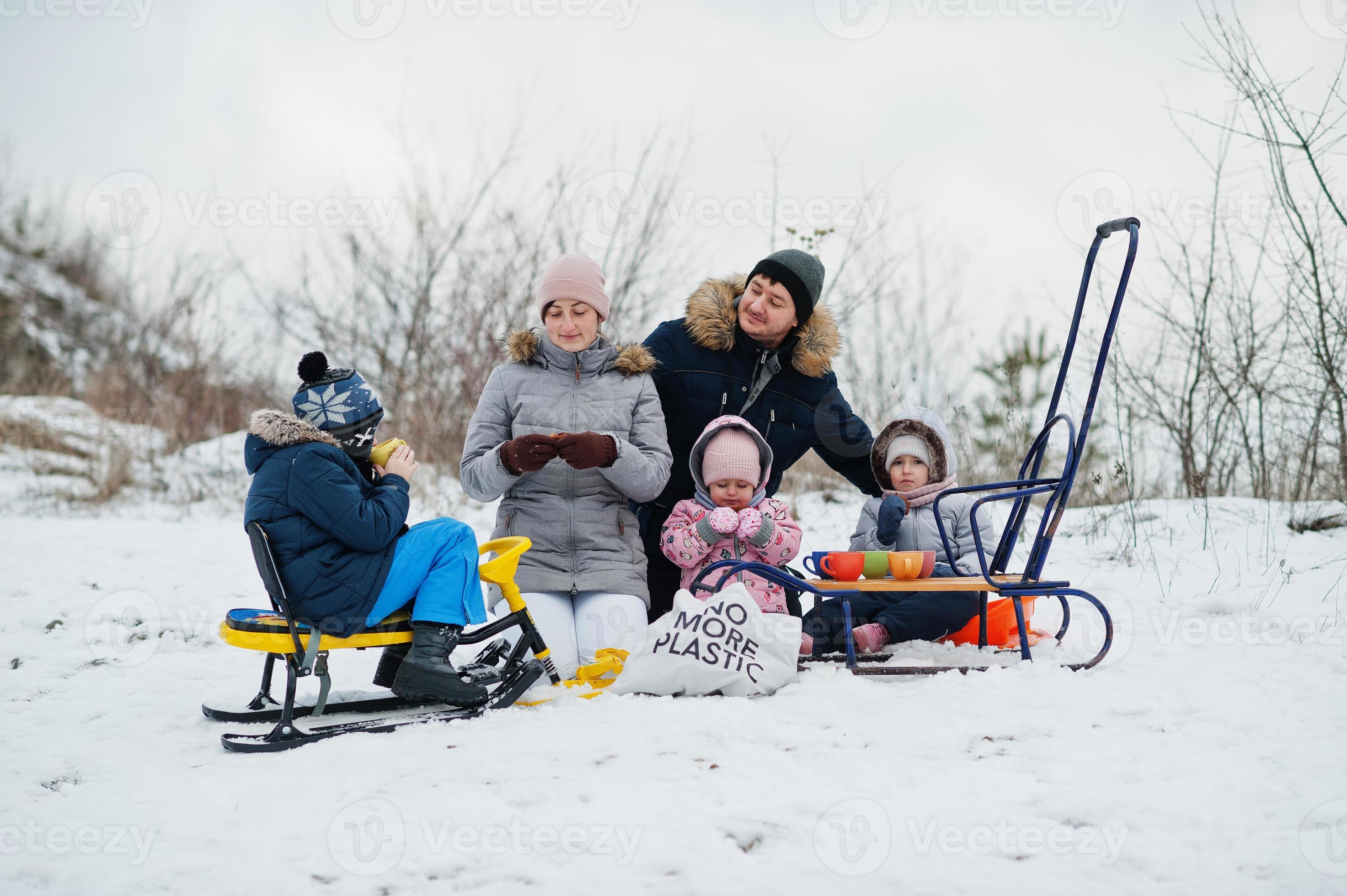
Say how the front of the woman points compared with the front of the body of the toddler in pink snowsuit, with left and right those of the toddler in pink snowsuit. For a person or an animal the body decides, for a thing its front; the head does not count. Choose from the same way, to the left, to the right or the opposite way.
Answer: the same way

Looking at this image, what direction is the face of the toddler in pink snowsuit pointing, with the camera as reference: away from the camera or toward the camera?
toward the camera

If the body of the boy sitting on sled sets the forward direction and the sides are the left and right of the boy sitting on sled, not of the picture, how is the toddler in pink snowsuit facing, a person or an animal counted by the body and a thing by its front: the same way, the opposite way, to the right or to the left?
to the right

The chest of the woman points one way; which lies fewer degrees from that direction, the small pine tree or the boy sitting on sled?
the boy sitting on sled

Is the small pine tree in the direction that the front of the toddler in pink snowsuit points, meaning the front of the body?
no

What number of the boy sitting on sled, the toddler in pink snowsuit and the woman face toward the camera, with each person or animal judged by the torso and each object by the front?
2

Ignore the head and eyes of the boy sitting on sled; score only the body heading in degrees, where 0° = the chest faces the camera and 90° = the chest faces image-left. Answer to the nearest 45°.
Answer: approximately 270°

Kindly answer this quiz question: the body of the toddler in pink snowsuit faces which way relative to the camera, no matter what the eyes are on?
toward the camera

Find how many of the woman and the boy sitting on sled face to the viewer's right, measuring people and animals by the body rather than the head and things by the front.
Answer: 1

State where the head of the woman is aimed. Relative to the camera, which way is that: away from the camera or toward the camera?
toward the camera

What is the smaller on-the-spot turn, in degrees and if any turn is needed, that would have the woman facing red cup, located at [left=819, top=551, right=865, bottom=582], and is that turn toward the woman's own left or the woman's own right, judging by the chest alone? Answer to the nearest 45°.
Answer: approximately 90° to the woman's own left

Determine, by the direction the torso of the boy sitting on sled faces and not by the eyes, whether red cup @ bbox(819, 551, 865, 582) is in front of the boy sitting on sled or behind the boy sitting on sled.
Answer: in front

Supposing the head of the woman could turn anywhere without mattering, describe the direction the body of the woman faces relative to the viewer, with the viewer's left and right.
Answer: facing the viewer

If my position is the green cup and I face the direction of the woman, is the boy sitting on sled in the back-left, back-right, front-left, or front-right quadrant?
front-left

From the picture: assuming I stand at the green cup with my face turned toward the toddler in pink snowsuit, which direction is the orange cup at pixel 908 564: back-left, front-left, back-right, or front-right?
back-right

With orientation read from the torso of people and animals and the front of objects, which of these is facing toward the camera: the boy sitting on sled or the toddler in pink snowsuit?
the toddler in pink snowsuit

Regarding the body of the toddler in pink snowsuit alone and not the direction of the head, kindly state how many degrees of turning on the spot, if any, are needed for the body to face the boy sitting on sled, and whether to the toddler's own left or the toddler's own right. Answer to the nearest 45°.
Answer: approximately 45° to the toddler's own right

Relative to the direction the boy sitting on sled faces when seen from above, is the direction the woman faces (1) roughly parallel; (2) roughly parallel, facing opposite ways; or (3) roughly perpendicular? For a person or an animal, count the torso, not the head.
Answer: roughly perpendicular

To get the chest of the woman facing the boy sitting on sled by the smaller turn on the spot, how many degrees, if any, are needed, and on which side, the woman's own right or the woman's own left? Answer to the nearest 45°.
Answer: approximately 45° to the woman's own right

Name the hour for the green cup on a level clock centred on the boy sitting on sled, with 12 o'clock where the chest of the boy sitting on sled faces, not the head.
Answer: The green cup is roughly at 12 o'clock from the boy sitting on sled.

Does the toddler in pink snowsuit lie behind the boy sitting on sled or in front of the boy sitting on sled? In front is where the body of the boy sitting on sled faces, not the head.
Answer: in front
